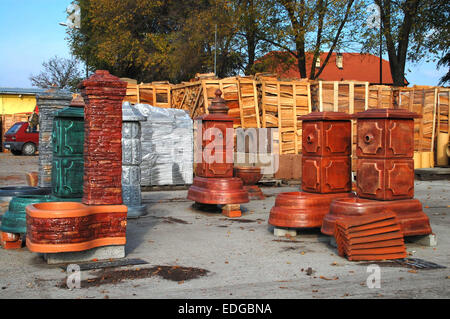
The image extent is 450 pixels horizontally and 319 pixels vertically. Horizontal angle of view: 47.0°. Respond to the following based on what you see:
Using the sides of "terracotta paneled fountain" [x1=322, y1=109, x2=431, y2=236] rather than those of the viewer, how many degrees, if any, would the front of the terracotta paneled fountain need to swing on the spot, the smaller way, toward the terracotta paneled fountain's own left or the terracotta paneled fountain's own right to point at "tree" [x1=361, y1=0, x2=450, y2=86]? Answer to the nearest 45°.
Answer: approximately 135° to the terracotta paneled fountain's own right

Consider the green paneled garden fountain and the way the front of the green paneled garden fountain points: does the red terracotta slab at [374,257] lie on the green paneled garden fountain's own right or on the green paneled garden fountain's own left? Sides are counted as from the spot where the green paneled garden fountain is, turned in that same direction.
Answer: on the green paneled garden fountain's own left

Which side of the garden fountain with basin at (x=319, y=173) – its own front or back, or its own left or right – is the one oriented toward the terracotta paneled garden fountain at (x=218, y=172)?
right

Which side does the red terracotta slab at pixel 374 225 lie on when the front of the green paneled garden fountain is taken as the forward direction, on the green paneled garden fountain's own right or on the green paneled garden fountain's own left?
on the green paneled garden fountain's own left

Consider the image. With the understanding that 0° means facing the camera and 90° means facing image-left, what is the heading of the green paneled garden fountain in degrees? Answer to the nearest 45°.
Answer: approximately 45°

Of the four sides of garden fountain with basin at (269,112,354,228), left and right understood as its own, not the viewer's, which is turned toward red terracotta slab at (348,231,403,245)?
left

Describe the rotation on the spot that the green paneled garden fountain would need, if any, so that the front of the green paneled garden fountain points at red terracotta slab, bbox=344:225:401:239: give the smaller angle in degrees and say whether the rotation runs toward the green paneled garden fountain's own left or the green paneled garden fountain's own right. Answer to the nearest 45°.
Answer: approximately 90° to the green paneled garden fountain's own left

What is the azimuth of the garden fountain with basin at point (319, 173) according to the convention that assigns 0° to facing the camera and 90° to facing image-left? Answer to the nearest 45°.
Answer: approximately 45°

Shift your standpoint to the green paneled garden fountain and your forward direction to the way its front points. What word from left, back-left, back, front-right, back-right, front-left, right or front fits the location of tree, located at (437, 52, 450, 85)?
back

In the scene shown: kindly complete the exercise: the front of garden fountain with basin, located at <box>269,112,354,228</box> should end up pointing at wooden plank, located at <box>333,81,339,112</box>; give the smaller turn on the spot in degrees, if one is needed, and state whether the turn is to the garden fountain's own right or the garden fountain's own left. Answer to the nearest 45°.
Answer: approximately 135° to the garden fountain's own right

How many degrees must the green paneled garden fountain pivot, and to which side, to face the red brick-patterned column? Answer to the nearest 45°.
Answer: approximately 45° to its left

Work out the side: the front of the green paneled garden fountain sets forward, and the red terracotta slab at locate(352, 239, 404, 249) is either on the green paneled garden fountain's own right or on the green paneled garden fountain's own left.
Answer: on the green paneled garden fountain's own left

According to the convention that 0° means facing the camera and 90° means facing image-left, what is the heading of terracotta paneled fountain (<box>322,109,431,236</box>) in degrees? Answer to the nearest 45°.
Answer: approximately 45°
